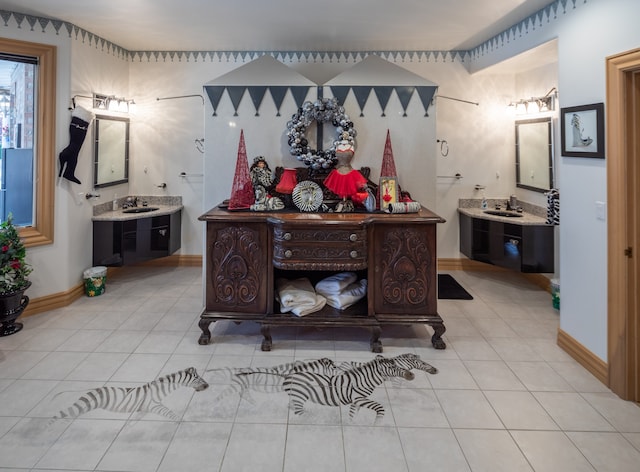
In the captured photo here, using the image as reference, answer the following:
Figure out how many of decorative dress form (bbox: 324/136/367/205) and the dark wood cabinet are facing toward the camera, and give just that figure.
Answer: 2

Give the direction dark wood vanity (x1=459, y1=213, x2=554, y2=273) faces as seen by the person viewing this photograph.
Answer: facing the viewer and to the left of the viewer

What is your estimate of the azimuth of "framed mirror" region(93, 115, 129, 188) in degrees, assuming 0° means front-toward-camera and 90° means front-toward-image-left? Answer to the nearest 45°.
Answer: approximately 315°

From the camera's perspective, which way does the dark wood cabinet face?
toward the camera

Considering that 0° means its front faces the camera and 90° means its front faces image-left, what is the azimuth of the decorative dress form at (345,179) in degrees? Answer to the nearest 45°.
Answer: approximately 0°

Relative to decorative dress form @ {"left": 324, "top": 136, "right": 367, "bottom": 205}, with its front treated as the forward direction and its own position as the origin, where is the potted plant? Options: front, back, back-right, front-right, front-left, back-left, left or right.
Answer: right

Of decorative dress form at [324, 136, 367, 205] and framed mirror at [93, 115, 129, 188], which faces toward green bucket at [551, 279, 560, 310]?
the framed mirror

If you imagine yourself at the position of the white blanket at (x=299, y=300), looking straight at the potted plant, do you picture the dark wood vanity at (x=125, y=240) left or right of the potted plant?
right
